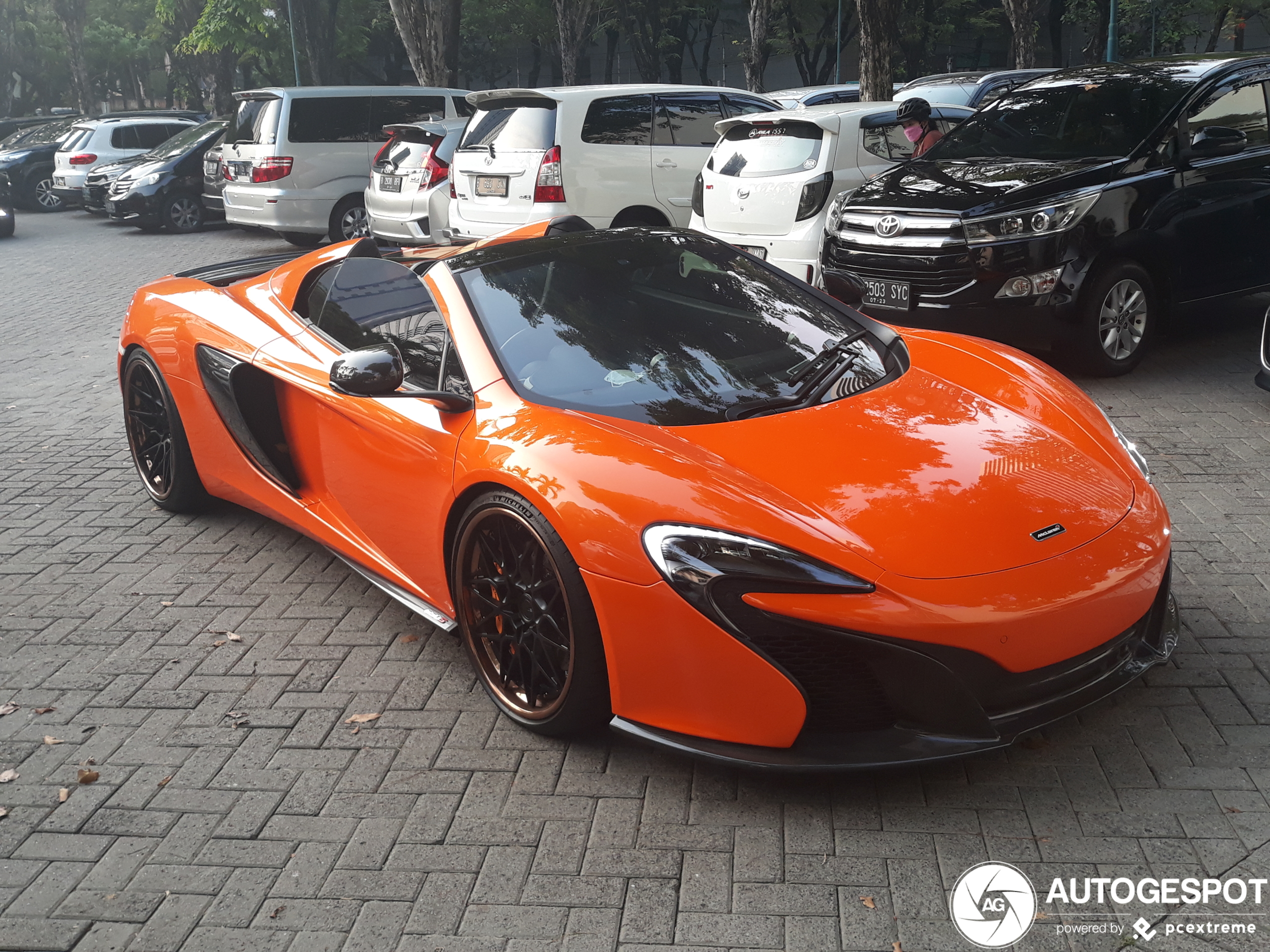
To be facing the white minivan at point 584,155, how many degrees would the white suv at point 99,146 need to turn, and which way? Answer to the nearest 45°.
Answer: approximately 135° to its right

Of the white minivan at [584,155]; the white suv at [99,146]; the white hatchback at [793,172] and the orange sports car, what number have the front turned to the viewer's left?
0

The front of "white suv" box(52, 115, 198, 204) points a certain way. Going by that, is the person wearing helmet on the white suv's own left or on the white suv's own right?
on the white suv's own right

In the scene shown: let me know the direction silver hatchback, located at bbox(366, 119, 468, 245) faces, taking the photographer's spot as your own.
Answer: facing away from the viewer and to the right of the viewer

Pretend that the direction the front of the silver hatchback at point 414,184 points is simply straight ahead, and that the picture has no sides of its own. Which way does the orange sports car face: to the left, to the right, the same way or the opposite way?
to the right

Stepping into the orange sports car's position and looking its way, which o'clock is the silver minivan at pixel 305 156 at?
The silver minivan is roughly at 7 o'clock from the orange sports car.

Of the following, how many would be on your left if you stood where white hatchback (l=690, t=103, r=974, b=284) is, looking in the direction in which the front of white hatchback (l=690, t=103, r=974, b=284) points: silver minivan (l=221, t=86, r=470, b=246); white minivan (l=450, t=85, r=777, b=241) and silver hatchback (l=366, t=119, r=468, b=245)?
3

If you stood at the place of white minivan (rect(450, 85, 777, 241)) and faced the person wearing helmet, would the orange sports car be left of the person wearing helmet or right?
right

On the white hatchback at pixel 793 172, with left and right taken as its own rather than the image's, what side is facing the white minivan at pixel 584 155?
left

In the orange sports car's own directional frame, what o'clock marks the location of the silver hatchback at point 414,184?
The silver hatchback is roughly at 7 o'clock from the orange sports car.

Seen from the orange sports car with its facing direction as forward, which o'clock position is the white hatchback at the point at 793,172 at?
The white hatchback is roughly at 8 o'clock from the orange sports car.

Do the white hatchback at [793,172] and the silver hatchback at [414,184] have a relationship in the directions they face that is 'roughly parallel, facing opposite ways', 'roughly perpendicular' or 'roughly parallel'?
roughly parallel

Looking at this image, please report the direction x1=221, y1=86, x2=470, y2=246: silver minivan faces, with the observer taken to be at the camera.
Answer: facing away from the viewer and to the right of the viewer

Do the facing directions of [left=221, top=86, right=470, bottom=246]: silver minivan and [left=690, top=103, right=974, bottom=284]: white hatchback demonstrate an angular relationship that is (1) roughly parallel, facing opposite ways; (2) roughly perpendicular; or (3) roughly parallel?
roughly parallel

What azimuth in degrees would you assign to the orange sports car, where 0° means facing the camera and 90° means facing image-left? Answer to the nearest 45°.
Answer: approximately 315°

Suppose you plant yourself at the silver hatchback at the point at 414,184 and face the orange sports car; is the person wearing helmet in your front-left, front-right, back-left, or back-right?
front-left
